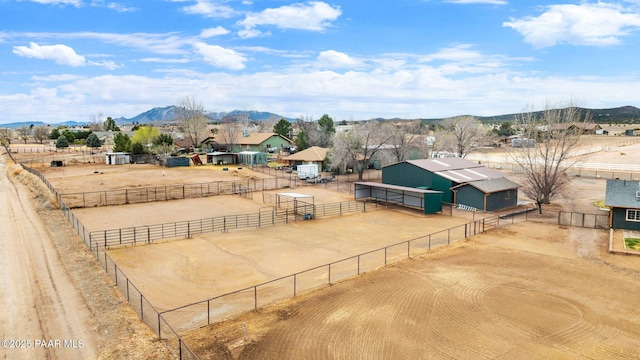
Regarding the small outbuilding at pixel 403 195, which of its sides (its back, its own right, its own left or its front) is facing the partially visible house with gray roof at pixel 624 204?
left

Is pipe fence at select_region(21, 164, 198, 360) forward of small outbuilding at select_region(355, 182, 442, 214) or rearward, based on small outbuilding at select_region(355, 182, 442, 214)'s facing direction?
forward

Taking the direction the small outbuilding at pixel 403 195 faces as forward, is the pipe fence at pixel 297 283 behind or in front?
in front

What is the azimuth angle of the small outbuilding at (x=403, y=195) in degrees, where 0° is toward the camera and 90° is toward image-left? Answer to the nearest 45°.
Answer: approximately 45°

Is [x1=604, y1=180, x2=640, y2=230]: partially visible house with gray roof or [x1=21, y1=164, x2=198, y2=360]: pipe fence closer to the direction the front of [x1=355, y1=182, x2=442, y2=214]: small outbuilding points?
the pipe fence

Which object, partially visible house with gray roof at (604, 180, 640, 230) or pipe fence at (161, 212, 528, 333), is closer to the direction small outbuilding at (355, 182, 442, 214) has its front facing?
the pipe fence

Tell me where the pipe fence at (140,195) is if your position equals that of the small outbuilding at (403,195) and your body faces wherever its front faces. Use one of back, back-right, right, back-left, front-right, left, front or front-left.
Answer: front-right
